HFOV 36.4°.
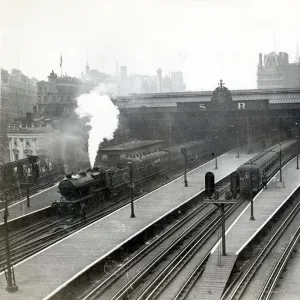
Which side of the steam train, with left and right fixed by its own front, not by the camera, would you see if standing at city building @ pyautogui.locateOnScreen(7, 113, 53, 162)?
right

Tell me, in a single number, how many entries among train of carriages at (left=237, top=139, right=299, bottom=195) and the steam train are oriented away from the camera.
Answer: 0

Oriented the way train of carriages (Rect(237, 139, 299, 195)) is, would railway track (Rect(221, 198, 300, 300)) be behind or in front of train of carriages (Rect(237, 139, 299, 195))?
in front

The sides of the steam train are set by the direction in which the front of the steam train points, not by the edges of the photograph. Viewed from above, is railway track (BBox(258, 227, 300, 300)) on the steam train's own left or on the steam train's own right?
on the steam train's own left

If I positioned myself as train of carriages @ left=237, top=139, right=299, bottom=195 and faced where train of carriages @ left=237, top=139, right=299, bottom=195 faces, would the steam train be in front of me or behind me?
in front

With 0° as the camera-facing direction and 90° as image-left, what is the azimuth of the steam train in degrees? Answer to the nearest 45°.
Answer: approximately 45°

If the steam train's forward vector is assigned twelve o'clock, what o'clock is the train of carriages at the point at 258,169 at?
The train of carriages is roughly at 7 o'clock from the steam train.
